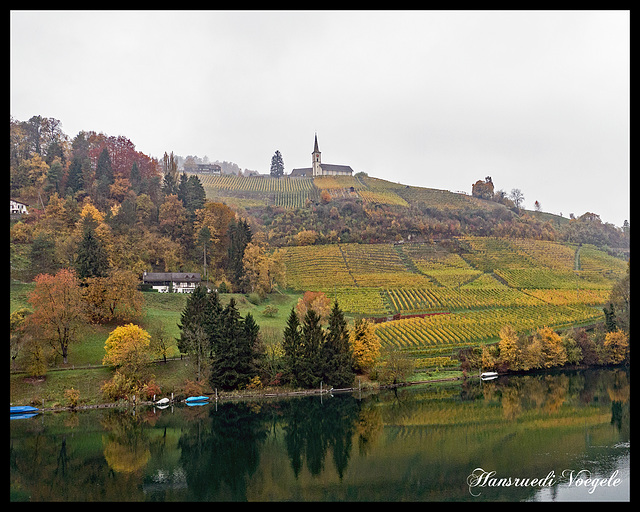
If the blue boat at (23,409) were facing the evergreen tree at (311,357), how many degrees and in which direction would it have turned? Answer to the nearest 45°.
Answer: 0° — it already faces it

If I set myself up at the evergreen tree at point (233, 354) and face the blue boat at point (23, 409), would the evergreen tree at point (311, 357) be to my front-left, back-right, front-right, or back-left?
back-left

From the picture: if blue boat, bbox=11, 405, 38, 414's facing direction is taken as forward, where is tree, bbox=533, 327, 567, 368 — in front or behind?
in front

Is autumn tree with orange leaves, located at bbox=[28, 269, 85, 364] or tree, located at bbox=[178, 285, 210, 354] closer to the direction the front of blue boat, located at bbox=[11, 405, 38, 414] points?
the tree

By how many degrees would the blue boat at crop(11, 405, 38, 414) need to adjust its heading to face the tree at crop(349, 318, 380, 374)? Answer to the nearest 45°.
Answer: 0° — it already faces it

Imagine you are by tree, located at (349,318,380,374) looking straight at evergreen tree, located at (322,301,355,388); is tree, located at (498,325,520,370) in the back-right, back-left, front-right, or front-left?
back-left

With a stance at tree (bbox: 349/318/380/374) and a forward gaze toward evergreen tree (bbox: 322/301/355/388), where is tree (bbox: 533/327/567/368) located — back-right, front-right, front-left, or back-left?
back-left

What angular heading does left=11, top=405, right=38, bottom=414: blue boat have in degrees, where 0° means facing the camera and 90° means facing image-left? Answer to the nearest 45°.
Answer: approximately 270°

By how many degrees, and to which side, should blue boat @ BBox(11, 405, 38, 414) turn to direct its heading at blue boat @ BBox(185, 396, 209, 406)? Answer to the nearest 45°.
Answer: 0° — it already faces it

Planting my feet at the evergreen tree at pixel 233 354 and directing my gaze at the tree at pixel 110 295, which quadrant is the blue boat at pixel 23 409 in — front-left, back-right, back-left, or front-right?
front-left
